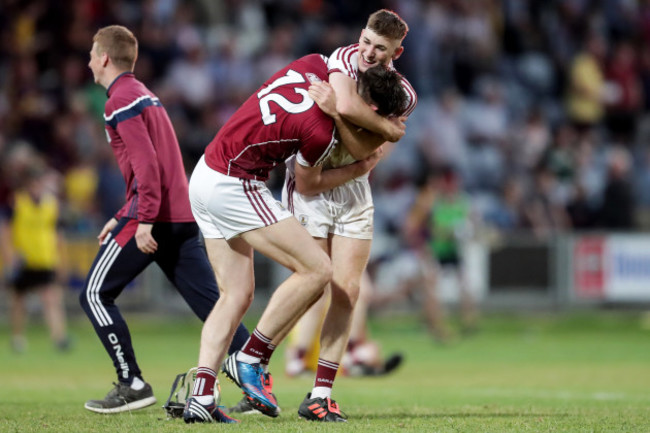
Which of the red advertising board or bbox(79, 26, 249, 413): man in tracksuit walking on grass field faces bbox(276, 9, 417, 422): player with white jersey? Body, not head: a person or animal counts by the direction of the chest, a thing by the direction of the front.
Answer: the red advertising board

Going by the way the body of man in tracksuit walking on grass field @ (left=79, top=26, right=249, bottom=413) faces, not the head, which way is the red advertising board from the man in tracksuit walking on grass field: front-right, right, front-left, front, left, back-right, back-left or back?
back-right

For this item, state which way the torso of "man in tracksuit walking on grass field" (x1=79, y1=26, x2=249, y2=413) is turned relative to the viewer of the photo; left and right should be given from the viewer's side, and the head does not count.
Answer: facing to the left of the viewer

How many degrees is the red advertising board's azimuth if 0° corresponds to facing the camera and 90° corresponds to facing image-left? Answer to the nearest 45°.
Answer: approximately 0°

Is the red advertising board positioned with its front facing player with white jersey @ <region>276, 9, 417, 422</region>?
yes

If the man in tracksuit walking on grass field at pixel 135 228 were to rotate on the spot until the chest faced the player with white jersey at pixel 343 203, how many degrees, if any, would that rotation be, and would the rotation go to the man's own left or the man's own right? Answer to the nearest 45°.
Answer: approximately 135° to the man's own left

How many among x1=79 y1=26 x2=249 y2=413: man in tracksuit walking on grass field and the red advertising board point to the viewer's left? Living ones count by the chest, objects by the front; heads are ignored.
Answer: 1

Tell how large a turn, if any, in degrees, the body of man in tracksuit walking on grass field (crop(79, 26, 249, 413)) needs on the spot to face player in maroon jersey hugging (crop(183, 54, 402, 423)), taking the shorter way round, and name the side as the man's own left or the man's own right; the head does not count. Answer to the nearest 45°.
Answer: approximately 135° to the man's own left
